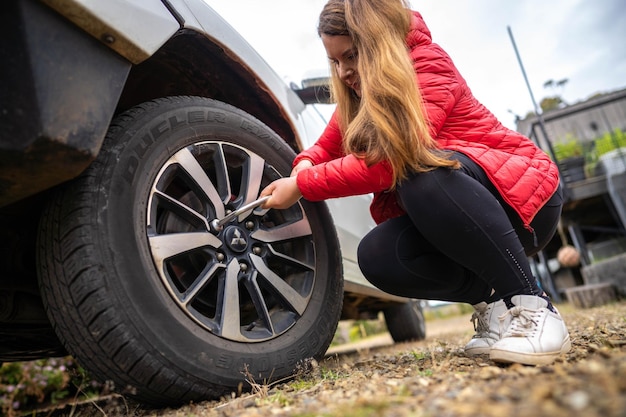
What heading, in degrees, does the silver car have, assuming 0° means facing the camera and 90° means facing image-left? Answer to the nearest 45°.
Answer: approximately 45°

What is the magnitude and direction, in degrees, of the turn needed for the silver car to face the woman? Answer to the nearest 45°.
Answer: approximately 135° to its left
